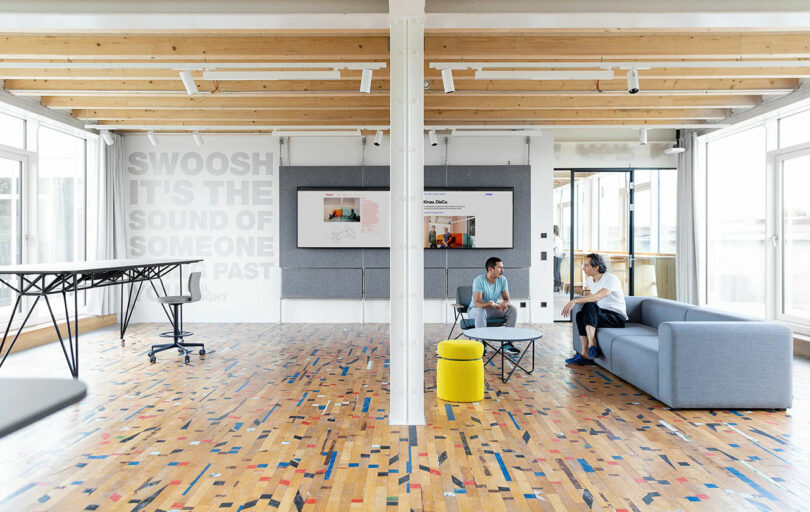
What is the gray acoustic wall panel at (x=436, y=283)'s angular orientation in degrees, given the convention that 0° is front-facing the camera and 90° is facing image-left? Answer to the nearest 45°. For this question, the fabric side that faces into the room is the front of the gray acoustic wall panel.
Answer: approximately 0°

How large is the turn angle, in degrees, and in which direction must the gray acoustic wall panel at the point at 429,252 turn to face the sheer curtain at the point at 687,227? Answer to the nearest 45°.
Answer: approximately 90° to its left

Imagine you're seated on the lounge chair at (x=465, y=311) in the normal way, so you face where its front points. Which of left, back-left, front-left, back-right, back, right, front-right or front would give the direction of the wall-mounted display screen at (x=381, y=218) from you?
back

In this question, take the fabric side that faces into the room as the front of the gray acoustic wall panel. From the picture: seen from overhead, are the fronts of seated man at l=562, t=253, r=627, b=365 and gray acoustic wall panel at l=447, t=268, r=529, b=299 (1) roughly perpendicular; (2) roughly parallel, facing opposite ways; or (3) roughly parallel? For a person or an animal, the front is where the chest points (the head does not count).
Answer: roughly perpendicular

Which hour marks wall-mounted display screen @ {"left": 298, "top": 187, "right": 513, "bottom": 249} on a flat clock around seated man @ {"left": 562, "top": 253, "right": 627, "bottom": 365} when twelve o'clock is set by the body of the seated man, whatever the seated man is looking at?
The wall-mounted display screen is roughly at 1 o'clock from the seated man.

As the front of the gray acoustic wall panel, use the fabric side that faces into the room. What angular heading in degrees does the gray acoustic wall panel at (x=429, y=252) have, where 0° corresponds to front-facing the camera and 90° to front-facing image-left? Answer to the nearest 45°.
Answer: approximately 0°

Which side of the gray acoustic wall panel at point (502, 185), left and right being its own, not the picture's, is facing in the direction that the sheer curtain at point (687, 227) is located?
left
